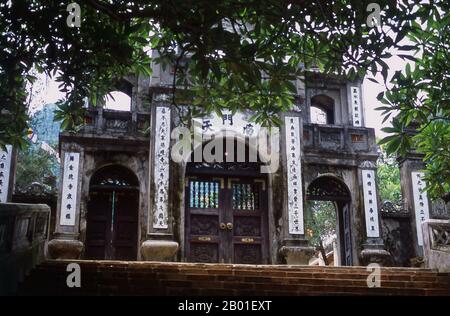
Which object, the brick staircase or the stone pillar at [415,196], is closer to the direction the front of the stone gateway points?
the brick staircase

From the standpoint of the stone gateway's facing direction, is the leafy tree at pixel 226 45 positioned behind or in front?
in front

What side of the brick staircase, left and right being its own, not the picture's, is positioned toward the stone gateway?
back

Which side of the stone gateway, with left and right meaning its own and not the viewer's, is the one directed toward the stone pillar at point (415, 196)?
left

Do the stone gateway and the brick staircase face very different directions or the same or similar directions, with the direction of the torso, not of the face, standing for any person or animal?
same or similar directions

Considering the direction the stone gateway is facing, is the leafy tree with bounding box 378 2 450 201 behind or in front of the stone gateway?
in front

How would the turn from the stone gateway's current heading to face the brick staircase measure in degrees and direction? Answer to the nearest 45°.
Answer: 0° — it already faces it

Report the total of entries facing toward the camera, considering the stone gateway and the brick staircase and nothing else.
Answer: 2

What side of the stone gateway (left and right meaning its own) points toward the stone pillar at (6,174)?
right

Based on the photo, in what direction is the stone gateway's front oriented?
toward the camera

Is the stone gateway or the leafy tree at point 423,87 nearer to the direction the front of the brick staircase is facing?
the leafy tree

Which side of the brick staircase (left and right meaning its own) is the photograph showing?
front
